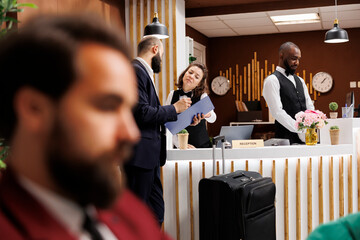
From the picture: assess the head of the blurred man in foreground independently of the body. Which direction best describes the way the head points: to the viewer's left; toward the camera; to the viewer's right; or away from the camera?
to the viewer's right

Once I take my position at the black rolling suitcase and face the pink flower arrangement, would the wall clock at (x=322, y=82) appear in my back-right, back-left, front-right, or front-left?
front-left

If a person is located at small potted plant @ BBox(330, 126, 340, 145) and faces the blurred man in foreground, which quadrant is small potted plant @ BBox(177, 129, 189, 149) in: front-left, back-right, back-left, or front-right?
front-right

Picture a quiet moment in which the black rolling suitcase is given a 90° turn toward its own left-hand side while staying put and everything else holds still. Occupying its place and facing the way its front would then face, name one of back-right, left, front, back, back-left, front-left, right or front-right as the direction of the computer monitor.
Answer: front-left

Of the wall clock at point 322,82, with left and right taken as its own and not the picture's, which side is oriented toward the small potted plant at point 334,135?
front

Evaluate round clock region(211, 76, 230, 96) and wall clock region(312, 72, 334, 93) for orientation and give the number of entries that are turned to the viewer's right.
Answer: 0

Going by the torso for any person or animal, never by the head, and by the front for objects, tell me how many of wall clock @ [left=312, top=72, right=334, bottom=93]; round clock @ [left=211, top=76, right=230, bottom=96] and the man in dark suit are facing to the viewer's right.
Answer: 1

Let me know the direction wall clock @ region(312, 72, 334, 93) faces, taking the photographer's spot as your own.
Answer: facing the viewer

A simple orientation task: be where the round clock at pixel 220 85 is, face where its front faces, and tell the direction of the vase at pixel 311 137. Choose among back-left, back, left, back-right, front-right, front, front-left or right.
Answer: front

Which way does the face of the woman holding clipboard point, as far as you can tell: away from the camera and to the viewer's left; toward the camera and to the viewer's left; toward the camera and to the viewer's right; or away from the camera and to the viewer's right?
toward the camera and to the viewer's left

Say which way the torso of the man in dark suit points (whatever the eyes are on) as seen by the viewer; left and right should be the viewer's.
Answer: facing to the right of the viewer

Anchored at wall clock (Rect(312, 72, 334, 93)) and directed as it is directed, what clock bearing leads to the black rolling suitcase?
The black rolling suitcase is roughly at 12 o'clock from the wall clock.
